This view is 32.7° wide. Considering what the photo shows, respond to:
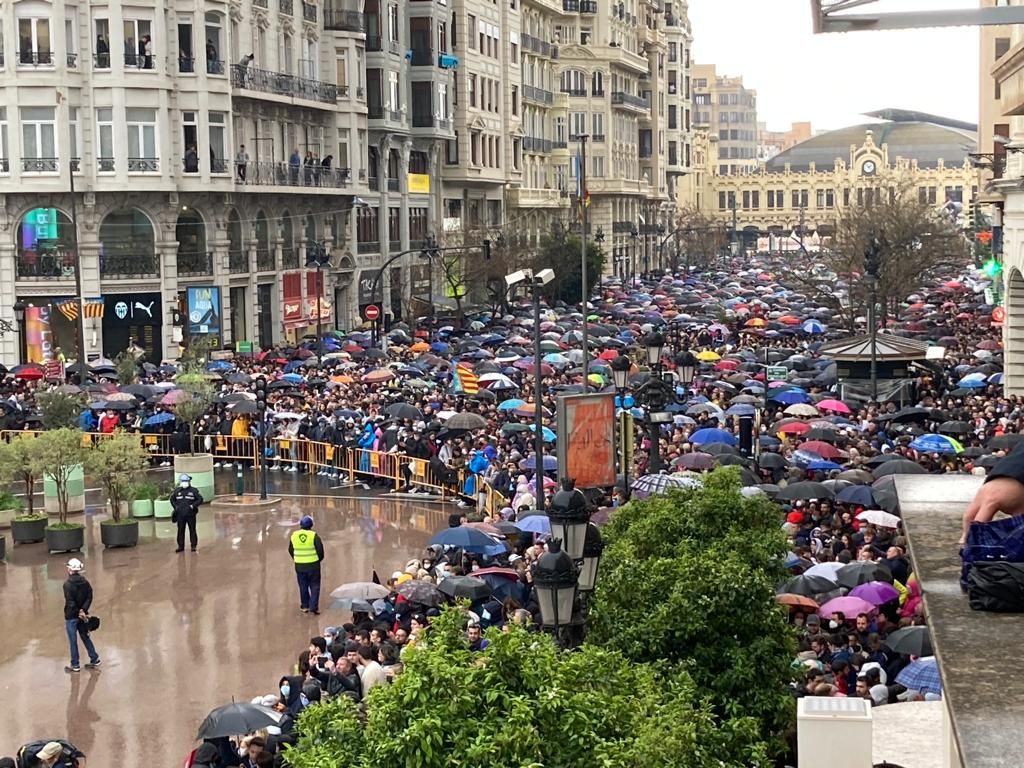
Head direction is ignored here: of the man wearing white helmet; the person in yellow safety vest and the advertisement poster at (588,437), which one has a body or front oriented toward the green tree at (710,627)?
the advertisement poster

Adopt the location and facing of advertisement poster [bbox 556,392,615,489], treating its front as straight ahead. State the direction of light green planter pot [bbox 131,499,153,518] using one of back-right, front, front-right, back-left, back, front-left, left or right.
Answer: back-right

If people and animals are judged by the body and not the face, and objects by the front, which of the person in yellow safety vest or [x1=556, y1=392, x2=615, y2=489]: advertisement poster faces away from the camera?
the person in yellow safety vest

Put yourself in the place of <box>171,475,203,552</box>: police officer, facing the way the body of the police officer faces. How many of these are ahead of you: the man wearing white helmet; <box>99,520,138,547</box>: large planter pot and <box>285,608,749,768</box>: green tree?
2

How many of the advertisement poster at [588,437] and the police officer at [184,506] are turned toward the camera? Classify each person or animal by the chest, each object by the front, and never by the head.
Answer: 2

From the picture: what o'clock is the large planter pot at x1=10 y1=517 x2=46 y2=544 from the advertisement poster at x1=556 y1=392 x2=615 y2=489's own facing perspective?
The large planter pot is roughly at 4 o'clock from the advertisement poster.

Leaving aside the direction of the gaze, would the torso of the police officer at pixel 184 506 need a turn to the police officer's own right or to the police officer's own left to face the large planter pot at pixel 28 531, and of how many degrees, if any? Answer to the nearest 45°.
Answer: approximately 135° to the police officer's own right

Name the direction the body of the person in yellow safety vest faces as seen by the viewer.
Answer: away from the camera
